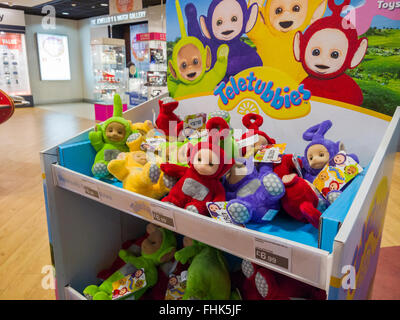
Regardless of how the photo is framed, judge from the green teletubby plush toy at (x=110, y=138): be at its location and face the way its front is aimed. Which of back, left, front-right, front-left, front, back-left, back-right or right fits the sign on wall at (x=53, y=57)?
back

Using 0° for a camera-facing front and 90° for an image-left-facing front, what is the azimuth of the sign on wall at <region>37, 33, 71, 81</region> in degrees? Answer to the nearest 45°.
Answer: approximately 0°

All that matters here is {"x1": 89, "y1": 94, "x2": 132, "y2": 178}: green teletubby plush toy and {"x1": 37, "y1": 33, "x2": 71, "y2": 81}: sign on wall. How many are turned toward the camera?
2

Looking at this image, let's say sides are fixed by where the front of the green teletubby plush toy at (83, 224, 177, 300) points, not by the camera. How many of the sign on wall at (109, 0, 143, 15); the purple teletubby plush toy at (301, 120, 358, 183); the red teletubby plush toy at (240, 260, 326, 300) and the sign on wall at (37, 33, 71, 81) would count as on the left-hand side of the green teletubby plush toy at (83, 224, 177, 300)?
2

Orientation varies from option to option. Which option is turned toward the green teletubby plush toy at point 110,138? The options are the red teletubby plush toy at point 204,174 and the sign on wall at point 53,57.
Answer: the sign on wall

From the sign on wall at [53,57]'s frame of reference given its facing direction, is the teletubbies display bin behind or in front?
in front
